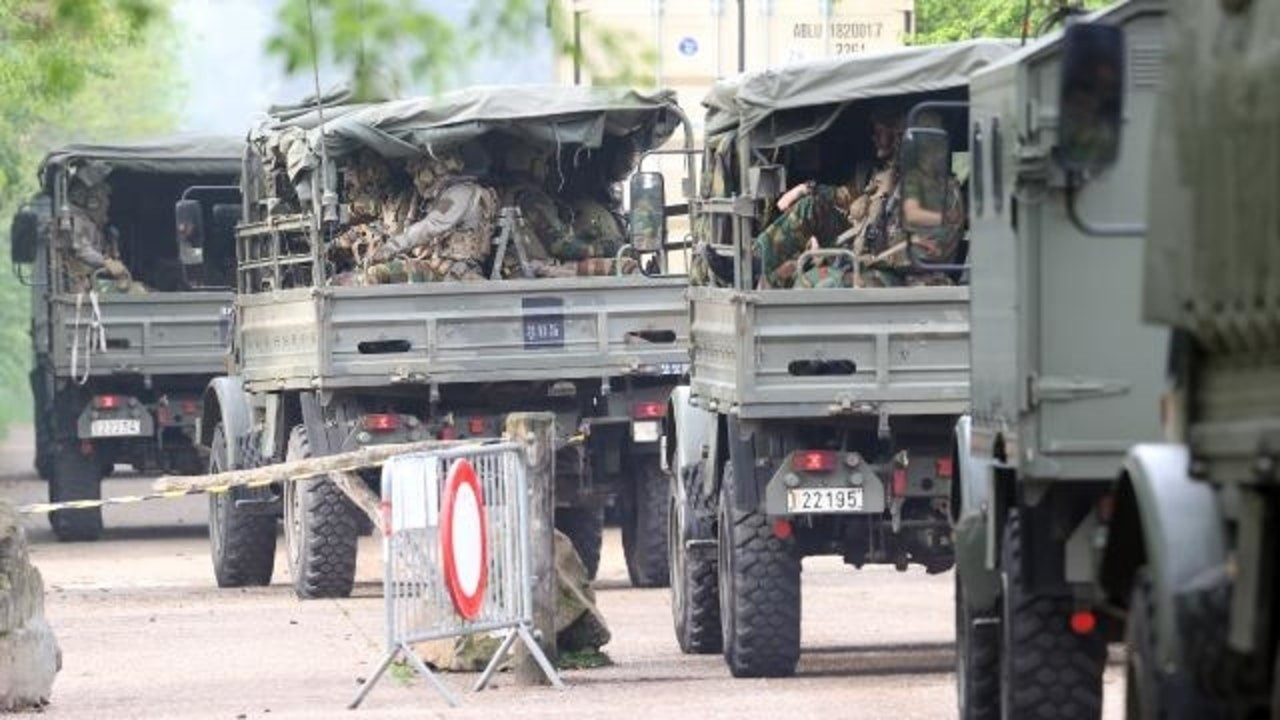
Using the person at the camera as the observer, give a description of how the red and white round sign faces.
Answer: facing to the right of the viewer

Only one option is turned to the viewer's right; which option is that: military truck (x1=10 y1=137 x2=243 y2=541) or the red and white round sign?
the red and white round sign

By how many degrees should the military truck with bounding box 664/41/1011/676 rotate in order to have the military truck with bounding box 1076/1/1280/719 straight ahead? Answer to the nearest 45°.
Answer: approximately 180°

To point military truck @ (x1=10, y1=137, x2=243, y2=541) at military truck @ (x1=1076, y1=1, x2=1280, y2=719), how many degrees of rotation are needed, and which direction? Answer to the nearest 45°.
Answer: approximately 180°

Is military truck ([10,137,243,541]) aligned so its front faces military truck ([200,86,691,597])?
no

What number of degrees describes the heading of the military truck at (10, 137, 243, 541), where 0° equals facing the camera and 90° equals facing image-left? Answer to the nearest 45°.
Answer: approximately 180°

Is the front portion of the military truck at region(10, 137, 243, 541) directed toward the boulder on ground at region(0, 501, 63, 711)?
no

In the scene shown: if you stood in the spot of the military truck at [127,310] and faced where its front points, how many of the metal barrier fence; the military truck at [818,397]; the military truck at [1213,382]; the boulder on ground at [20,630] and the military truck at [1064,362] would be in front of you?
0

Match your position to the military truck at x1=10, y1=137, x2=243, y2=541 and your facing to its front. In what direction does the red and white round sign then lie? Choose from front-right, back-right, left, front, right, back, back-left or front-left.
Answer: back

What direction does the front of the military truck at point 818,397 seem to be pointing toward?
away from the camera

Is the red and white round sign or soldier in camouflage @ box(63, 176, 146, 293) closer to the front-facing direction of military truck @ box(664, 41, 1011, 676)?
the soldier in camouflage
